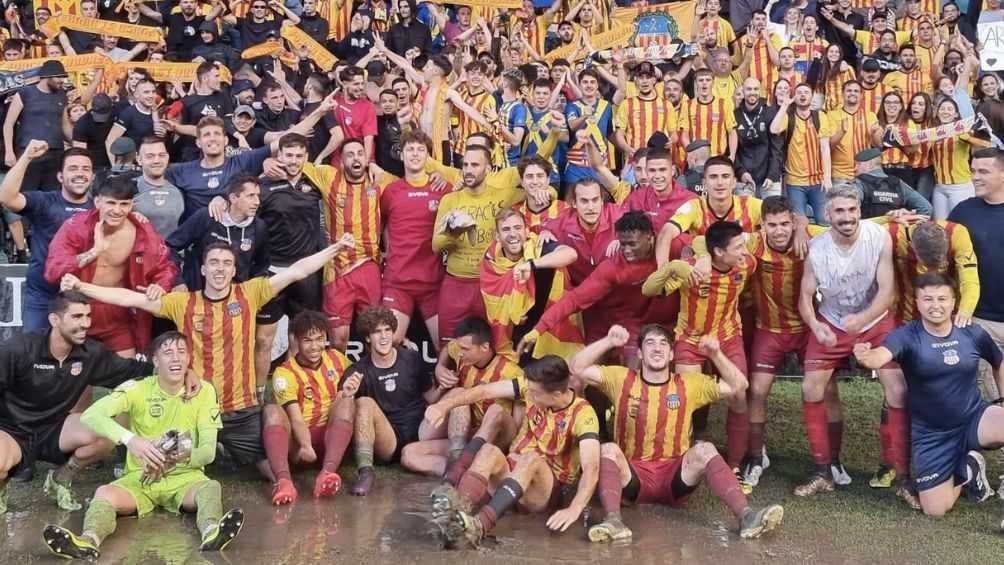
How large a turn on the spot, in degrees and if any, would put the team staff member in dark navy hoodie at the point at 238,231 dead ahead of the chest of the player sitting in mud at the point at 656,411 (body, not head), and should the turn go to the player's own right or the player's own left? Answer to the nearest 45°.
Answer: approximately 90° to the player's own right

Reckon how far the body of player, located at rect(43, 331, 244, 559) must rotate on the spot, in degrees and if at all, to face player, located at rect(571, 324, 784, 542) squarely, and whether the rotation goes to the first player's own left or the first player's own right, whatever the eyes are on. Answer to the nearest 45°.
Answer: approximately 90° to the first player's own left

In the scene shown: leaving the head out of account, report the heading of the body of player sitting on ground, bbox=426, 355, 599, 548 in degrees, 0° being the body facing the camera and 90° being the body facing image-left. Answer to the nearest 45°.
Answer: approximately 45°

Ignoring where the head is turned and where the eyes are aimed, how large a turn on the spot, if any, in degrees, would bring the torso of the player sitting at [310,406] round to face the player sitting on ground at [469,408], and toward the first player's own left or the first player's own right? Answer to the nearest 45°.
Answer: approximately 90° to the first player's own left

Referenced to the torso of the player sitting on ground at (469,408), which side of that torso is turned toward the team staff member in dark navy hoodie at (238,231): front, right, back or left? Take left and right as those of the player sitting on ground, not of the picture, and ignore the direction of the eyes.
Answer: right

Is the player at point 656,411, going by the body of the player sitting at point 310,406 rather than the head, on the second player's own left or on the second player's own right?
on the second player's own left
